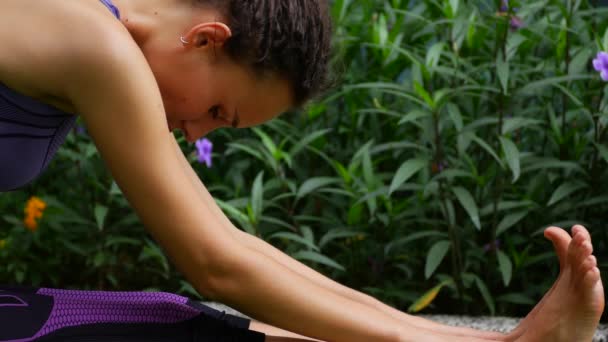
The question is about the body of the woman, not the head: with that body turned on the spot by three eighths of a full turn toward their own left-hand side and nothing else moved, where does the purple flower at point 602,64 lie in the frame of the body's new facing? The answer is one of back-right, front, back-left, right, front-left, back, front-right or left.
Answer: right

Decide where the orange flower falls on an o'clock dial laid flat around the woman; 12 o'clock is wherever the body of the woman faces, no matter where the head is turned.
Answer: The orange flower is roughly at 8 o'clock from the woman.

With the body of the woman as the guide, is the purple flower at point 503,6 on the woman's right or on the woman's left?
on the woman's left

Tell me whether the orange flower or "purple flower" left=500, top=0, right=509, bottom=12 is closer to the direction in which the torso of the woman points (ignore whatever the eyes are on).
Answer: the purple flower

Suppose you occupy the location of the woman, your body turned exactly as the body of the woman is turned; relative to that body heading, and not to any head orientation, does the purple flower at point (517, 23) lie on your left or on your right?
on your left

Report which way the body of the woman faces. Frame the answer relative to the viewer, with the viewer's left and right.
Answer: facing to the right of the viewer

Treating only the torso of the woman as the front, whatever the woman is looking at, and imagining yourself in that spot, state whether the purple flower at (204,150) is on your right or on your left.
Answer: on your left
